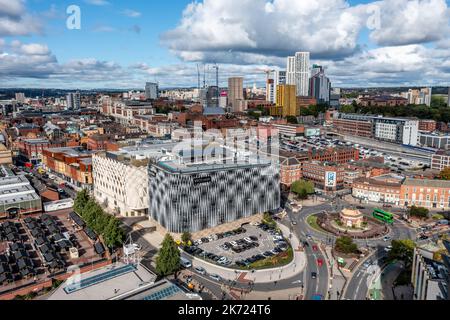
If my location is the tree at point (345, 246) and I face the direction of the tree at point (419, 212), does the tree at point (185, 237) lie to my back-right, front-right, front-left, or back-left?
back-left

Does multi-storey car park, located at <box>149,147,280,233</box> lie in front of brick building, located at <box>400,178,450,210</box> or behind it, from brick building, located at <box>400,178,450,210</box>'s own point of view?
in front

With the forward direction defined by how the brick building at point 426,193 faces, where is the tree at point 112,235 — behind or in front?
in front

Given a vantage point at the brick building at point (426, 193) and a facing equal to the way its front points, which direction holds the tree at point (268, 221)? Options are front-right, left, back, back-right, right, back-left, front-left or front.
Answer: front-right

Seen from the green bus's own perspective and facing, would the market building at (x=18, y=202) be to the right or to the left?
on its right

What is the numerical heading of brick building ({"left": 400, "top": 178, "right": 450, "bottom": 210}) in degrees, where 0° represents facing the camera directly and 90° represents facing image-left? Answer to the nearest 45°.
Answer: approximately 0°

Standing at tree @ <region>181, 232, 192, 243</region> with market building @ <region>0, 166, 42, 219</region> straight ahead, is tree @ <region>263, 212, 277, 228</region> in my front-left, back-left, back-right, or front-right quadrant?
back-right

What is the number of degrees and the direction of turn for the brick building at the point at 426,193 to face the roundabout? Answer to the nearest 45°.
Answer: approximately 45° to its right

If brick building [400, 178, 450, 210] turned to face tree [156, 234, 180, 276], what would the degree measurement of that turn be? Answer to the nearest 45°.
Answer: approximately 45° to its right

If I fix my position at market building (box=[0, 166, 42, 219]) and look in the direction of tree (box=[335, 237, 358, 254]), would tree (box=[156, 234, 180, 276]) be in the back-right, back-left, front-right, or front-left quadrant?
front-right

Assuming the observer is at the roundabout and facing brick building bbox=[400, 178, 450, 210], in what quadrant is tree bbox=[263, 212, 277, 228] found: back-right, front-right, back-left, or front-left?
back-left
